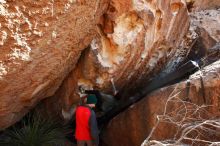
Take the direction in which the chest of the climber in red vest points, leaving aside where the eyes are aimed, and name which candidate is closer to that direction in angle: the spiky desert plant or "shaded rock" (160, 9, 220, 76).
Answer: the shaded rock

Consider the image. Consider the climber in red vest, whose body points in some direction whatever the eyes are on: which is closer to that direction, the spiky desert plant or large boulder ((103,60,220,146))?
the large boulder

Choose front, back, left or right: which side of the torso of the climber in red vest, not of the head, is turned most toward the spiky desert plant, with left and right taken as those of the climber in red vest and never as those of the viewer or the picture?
left

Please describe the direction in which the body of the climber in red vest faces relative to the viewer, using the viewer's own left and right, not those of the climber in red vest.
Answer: facing away from the viewer and to the right of the viewer
